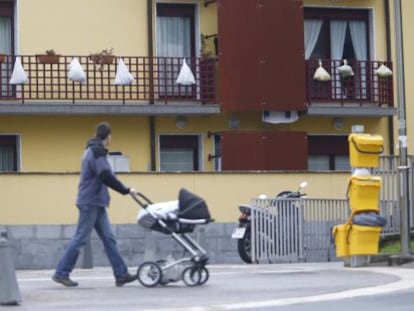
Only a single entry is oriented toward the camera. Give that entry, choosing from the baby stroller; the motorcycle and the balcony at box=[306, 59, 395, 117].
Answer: the balcony

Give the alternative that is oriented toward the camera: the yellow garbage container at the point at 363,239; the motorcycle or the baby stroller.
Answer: the yellow garbage container

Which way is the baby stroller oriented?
to the viewer's right

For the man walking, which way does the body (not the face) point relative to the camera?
to the viewer's right

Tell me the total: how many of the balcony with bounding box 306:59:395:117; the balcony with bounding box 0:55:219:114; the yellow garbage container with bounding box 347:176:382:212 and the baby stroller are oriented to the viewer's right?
1

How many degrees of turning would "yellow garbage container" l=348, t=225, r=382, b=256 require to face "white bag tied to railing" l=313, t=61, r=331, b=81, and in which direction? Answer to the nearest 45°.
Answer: approximately 180°

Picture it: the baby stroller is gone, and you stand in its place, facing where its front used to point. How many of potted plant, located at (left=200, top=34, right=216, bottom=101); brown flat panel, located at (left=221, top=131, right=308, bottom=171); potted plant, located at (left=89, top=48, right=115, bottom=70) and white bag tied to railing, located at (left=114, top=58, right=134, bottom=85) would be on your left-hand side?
4

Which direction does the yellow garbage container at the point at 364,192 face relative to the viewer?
toward the camera
